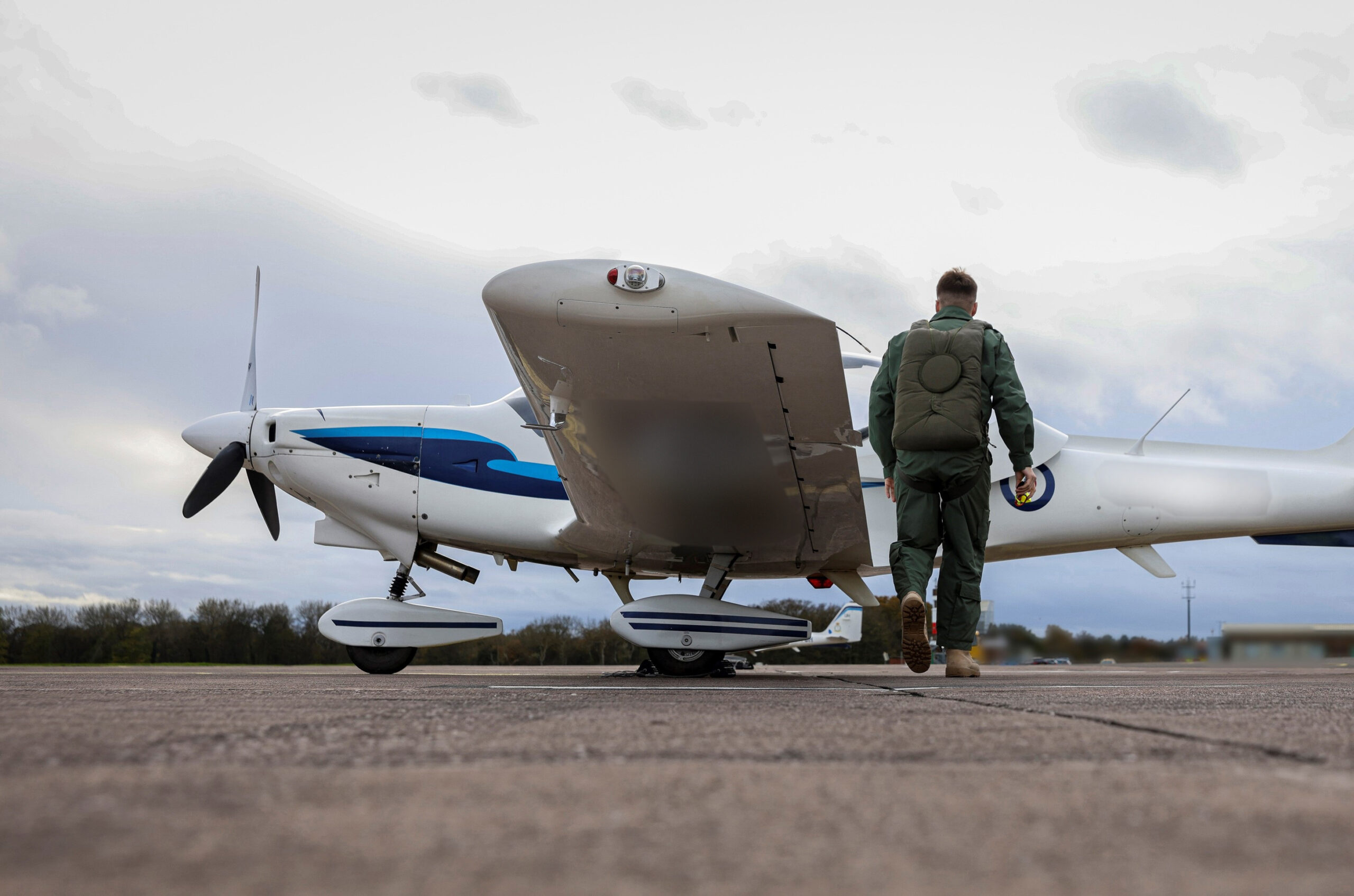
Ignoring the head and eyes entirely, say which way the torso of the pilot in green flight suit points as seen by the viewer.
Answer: away from the camera

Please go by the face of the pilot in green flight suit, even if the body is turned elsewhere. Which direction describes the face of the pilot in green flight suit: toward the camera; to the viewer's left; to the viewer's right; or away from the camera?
away from the camera

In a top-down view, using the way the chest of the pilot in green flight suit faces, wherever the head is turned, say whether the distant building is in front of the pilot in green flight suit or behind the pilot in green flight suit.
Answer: in front

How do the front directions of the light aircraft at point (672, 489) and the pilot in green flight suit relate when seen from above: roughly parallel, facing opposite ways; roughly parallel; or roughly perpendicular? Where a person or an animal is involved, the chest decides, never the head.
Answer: roughly perpendicular

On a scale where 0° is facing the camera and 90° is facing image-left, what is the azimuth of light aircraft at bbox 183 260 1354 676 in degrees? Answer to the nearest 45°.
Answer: approximately 90°
